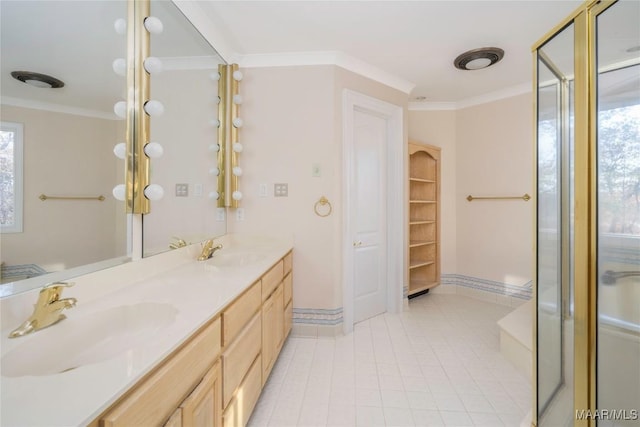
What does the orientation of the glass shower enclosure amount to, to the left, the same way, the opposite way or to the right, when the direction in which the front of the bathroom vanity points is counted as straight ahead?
the opposite way

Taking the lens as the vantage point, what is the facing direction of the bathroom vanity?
facing the viewer and to the right of the viewer

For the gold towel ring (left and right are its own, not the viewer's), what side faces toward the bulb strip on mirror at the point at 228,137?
right

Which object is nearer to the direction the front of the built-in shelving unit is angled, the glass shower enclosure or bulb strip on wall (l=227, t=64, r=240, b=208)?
the glass shower enclosure

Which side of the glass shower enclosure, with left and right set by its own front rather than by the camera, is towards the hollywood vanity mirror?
front

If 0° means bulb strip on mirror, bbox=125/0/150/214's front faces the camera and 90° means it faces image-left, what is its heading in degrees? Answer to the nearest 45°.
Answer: approximately 315°

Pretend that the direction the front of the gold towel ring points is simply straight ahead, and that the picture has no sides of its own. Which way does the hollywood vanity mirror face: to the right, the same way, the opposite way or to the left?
to the left

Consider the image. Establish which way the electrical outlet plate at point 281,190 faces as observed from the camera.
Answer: facing the viewer
